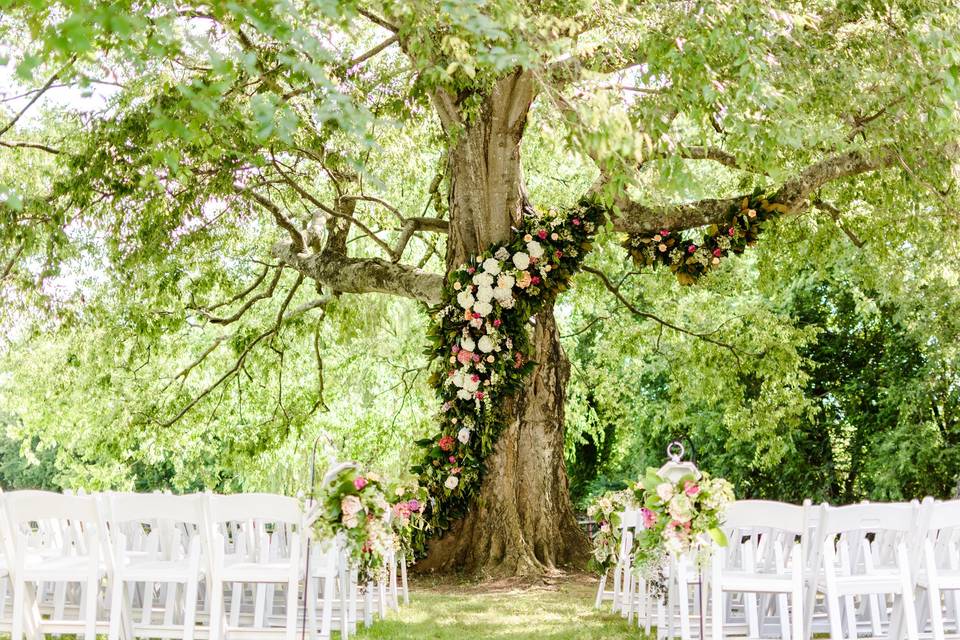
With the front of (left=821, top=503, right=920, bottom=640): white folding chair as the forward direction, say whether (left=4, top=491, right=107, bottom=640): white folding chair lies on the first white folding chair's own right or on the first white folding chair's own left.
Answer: on the first white folding chair's own left

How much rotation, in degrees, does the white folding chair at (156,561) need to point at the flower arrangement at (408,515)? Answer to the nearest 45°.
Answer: approximately 45° to its right

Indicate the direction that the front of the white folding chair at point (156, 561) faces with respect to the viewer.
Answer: facing away from the viewer

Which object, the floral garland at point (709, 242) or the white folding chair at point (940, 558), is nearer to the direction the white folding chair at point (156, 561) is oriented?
the floral garland

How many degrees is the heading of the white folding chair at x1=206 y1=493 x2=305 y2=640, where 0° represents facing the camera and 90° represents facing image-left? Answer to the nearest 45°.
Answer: approximately 180°

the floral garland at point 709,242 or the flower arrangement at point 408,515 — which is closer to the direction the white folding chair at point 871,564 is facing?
the floral garland

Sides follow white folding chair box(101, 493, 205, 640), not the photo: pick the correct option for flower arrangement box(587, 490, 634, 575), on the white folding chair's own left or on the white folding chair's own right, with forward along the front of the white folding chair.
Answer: on the white folding chair's own right

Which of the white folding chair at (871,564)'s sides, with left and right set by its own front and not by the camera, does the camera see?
back

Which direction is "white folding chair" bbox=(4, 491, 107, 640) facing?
away from the camera

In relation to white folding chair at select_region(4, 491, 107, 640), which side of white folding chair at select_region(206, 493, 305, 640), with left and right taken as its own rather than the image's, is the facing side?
left
